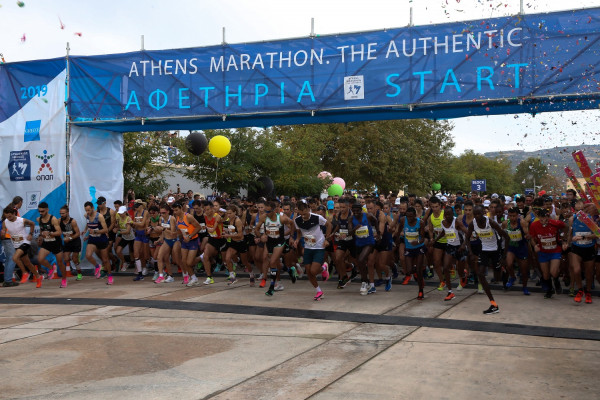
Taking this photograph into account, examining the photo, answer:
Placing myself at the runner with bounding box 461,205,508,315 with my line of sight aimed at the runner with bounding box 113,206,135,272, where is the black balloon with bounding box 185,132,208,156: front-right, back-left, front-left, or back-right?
front-right

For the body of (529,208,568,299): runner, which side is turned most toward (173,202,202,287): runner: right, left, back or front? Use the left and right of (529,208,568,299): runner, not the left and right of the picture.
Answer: right

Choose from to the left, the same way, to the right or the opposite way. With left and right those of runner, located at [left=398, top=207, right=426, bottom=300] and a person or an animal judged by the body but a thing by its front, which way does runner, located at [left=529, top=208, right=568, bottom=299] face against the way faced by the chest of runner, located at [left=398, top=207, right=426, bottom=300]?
the same way

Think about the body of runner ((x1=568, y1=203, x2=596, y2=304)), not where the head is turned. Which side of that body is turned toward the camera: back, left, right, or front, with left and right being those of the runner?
front

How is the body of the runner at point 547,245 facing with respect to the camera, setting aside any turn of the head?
toward the camera

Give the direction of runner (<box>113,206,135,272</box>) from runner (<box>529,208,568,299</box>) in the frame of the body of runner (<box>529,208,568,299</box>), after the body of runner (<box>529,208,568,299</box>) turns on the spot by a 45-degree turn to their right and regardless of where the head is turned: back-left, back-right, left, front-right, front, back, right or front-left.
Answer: front-right

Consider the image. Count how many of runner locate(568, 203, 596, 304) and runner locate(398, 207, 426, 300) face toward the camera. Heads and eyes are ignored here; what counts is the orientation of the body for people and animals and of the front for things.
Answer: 2

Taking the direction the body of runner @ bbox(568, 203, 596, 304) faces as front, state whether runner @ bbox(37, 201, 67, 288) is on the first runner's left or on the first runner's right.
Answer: on the first runner's right

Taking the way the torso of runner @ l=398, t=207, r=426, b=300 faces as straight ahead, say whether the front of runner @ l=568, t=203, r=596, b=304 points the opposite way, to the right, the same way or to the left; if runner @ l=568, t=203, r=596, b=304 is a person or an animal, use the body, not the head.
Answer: the same way

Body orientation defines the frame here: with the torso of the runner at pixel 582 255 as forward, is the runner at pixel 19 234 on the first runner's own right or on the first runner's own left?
on the first runner's own right

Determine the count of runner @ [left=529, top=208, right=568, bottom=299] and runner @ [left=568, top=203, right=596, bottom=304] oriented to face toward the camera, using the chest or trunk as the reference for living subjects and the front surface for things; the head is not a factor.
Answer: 2

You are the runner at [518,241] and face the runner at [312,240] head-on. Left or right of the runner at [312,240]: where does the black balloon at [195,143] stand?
right

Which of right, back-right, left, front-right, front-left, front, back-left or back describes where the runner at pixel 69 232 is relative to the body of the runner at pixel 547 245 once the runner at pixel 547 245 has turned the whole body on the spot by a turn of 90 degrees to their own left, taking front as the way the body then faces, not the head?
back

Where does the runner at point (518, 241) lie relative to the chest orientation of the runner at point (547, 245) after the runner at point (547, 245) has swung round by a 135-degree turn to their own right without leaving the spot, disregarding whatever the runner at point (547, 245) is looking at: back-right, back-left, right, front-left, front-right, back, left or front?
front

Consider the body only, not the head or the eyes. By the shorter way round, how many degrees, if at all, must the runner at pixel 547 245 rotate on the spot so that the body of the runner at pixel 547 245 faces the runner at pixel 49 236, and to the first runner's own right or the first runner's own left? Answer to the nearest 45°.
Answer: approximately 90° to the first runner's own right

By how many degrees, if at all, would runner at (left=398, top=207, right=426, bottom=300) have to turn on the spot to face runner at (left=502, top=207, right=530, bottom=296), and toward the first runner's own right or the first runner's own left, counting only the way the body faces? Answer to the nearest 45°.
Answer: approximately 90° to the first runner's own left

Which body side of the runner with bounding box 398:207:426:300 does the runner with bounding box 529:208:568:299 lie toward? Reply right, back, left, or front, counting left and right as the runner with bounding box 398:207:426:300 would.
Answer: left
